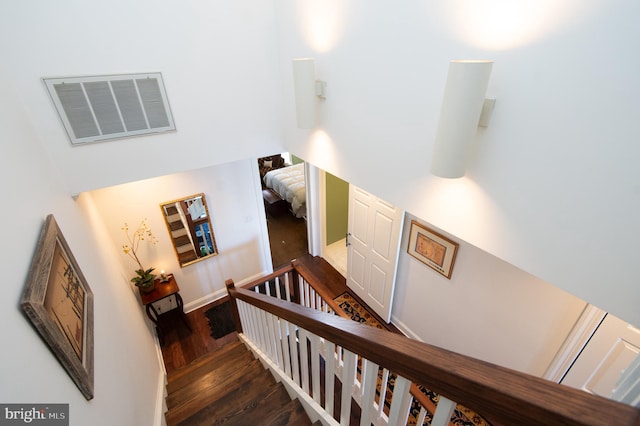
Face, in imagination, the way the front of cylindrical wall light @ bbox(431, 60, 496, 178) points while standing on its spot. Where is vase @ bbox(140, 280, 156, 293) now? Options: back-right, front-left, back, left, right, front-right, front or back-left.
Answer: front-right

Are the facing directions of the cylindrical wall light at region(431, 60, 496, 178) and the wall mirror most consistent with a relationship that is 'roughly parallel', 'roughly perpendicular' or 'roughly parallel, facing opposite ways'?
roughly perpendicular

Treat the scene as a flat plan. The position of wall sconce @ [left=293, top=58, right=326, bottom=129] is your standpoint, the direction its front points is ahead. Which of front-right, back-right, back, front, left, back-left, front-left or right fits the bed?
back-right

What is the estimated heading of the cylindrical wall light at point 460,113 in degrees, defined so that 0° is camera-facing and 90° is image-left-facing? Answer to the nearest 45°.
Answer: approximately 45°

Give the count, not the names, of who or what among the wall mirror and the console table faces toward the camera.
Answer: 2

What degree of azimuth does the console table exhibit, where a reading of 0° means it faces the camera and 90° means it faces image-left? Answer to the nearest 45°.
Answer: approximately 0°

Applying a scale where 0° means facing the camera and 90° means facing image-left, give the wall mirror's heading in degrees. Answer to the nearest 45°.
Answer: approximately 0°

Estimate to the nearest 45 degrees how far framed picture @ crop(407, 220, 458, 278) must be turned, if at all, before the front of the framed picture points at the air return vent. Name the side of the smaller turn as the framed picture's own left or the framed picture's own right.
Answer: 0° — it already faces it

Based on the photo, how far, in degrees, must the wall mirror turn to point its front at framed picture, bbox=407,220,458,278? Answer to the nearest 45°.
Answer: approximately 45° to its left

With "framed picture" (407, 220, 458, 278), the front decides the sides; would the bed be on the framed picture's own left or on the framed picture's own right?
on the framed picture's own right
